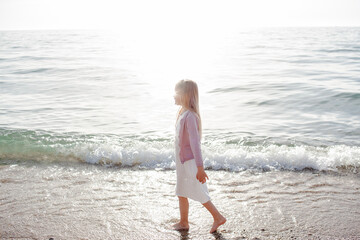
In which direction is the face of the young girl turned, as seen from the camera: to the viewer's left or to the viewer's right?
to the viewer's left

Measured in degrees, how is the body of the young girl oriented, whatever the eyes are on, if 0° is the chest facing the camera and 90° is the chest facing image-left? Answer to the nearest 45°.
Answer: approximately 90°
